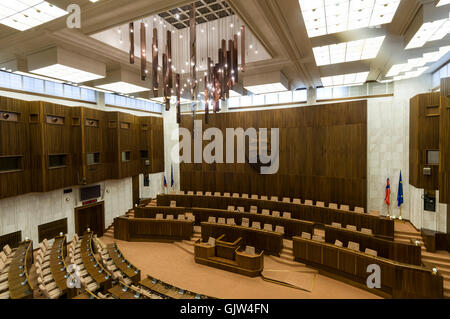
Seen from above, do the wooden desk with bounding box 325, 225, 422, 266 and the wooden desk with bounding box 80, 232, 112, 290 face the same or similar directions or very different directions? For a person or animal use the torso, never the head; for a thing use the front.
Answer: very different directions

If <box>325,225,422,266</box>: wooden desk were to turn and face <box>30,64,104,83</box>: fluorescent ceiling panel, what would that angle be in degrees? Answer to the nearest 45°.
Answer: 0° — it already faces it

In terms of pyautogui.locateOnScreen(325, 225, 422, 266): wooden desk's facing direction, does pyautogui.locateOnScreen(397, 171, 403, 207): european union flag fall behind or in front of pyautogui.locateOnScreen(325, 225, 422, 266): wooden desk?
behind

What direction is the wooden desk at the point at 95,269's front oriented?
to the viewer's right

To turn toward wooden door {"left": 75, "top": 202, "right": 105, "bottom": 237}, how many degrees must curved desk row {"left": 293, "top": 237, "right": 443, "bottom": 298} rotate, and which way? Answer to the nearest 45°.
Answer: approximately 45° to its right

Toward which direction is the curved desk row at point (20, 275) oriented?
to the viewer's right

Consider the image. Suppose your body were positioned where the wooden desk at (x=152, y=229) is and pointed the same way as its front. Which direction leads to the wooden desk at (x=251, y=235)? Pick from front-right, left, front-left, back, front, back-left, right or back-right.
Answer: front-left

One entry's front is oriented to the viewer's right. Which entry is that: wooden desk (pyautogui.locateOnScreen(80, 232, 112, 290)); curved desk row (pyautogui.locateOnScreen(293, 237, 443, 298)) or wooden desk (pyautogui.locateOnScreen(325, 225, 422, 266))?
wooden desk (pyautogui.locateOnScreen(80, 232, 112, 290))
